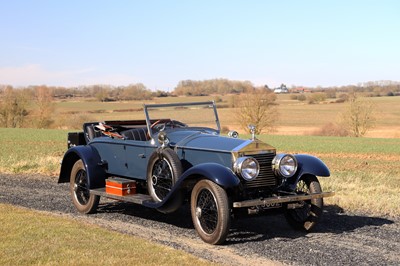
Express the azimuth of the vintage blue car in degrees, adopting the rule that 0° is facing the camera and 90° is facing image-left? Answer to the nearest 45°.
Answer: approximately 315°
